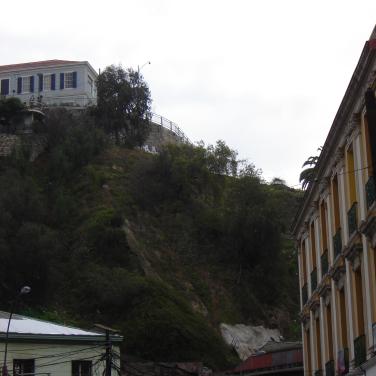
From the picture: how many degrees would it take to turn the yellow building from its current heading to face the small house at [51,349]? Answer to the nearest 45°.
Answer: approximately 45° to its right

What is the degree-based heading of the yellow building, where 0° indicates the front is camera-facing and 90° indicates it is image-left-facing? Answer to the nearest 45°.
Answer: approximately 90°
